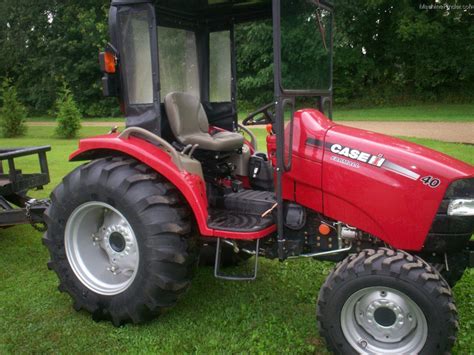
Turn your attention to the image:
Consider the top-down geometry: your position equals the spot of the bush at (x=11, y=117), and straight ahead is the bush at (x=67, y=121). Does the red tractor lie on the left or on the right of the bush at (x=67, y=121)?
right

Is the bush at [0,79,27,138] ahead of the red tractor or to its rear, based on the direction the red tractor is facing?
to the rear

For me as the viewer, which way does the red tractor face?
facing the viewer and to the right of the viewer

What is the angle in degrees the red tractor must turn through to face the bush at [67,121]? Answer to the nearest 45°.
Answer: approximately 180°
